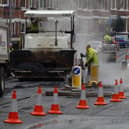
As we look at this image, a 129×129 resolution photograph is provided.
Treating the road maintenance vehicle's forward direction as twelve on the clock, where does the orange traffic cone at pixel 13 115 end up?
The orange traffic cone is roughly at 12 o'clock from the road maintenance vehicle.

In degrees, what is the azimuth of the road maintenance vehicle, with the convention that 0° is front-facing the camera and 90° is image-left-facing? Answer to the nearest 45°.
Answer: approximately 0°
